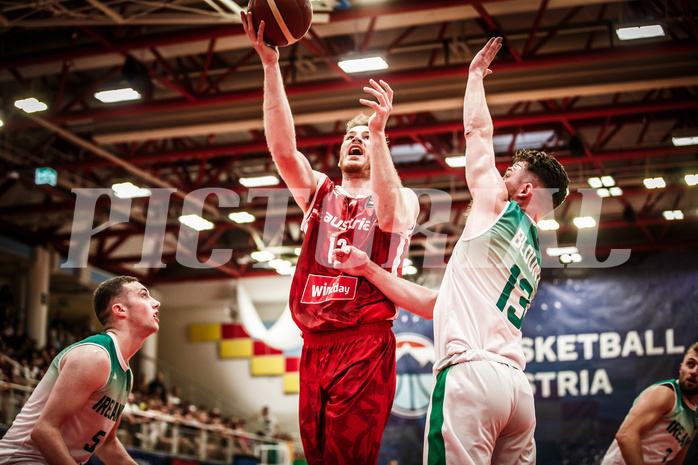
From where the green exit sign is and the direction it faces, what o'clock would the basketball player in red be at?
The basketball player in red is roughly at 12 o'clock from the green exit sign.

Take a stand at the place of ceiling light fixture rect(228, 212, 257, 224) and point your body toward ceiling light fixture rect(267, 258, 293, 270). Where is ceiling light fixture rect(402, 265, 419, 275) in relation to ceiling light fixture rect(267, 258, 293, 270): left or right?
right

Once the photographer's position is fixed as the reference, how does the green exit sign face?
facing the viewer

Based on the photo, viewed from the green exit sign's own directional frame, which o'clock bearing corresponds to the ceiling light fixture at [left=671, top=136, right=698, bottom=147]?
The ceiling light fixture is roughly at 10 o'clock from the green exit sign.

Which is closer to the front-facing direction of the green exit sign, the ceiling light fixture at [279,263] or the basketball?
the basketball

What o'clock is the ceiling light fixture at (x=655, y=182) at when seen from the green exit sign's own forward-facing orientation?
The ceiling light fixture is roughly at 10 o'clock from the green exit sign.

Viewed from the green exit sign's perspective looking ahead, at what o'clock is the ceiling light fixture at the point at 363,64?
The ceiling light fixture is roughly at 11 o'clock from the green exit sign.

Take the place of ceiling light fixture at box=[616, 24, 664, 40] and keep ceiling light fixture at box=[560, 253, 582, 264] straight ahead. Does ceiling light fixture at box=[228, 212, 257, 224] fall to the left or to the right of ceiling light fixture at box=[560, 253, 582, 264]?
left

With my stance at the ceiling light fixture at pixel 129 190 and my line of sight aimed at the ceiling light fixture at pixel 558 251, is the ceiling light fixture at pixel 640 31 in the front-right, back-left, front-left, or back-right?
front-right

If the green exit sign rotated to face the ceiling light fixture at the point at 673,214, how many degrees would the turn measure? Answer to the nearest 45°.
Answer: approximately 90° to its left

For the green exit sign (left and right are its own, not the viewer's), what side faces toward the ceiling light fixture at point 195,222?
left

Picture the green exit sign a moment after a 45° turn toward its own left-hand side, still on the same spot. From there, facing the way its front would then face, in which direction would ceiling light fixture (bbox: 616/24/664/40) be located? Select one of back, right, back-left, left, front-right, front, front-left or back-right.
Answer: front

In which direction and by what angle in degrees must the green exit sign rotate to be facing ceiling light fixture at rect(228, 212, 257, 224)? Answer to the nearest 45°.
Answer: approximately 90° to its left

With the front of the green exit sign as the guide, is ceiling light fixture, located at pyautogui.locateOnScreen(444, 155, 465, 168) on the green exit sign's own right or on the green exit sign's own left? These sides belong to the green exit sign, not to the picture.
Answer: on the green exit sign's own left

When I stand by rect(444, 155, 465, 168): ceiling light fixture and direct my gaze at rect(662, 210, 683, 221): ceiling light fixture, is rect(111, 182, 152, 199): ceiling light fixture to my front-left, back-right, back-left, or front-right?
back-left
